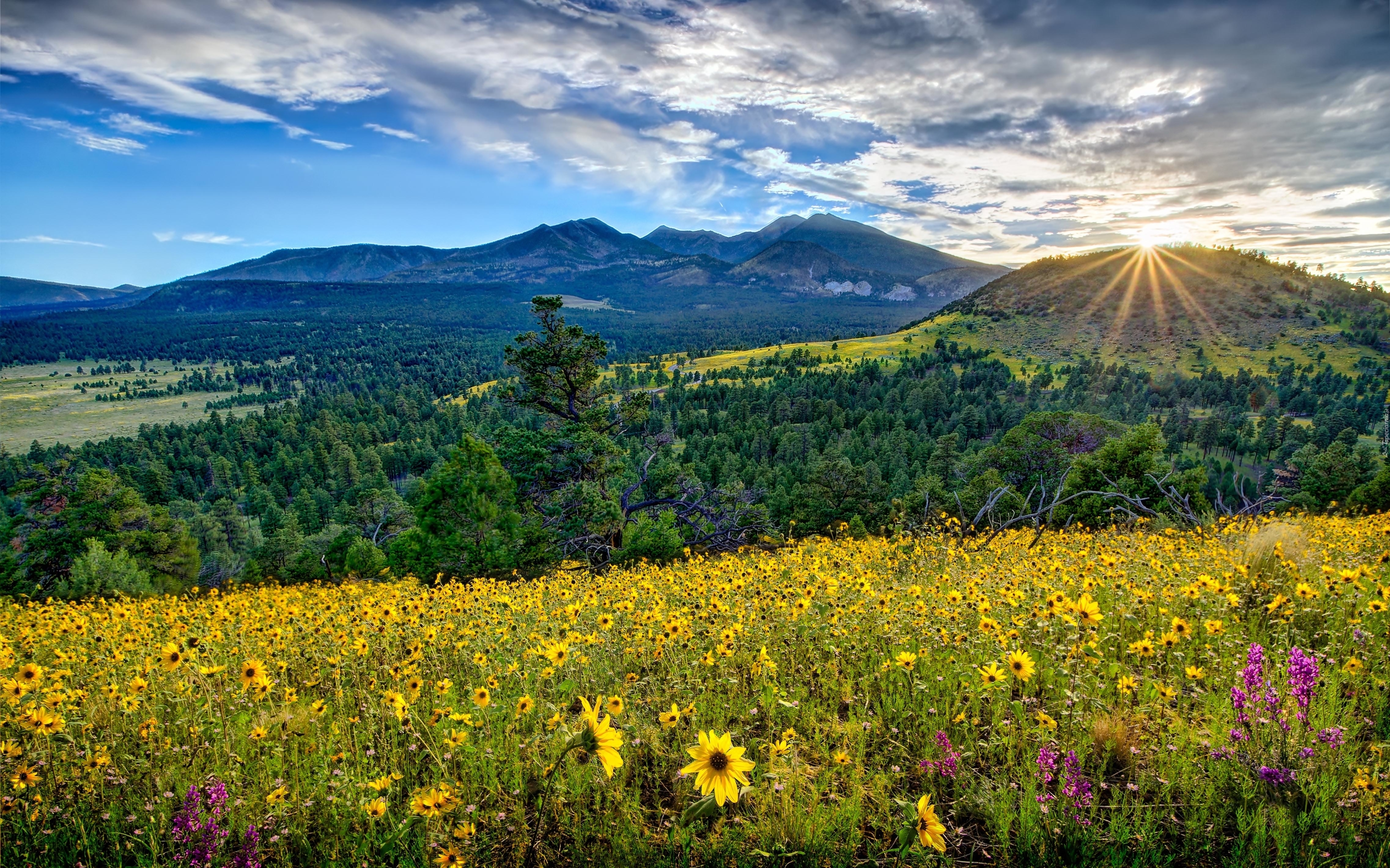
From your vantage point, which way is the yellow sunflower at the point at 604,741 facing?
to the viewer's right

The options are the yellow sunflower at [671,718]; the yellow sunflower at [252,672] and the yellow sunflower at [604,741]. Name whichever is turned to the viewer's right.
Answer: the yellow sunflower at [604,741]

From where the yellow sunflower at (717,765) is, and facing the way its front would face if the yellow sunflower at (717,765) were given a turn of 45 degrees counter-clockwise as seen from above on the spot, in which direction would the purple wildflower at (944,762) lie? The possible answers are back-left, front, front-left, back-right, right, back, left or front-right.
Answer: left

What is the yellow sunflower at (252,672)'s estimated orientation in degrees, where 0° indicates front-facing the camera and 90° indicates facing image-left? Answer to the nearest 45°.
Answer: approximately 0°

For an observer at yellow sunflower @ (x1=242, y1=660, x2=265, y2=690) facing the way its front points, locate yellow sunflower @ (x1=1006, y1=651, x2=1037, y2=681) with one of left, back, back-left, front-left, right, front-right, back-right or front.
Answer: front-left

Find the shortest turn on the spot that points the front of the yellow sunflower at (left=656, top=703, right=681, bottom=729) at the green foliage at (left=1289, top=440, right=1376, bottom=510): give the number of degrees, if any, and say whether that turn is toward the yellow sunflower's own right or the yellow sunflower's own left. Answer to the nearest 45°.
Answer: approximately 135° to the yellow sunflower's own left
